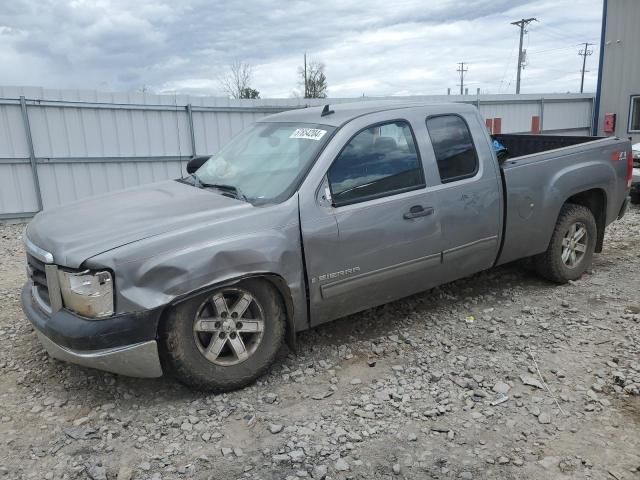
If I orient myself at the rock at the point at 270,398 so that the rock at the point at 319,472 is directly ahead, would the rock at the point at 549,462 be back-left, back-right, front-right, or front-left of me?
front-left

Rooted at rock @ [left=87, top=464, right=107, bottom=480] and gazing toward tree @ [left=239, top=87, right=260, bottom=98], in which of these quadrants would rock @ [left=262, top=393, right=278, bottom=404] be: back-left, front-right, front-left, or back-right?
front-right

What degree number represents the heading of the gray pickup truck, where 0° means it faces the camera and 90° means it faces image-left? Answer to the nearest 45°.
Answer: approximately 45°

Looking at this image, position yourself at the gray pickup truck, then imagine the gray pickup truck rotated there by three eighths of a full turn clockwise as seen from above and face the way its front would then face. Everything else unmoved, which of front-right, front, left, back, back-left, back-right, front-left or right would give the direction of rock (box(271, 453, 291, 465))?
back

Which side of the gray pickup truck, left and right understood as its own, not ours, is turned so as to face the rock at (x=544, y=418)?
left

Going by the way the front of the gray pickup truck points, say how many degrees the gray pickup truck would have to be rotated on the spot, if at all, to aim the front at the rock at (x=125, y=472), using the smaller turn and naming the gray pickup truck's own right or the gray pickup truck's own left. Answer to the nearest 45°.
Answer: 0° — it already faces it

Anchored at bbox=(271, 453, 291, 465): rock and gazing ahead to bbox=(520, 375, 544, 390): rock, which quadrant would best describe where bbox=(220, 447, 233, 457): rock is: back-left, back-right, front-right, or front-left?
back-left

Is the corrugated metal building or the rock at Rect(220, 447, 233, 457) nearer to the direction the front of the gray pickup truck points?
the rock

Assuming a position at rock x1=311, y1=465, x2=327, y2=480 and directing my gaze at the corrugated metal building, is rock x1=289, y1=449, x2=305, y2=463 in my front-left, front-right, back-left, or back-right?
front-left
